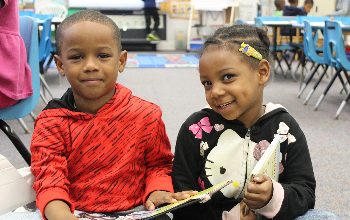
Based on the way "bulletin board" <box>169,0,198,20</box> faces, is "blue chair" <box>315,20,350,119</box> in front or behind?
in front

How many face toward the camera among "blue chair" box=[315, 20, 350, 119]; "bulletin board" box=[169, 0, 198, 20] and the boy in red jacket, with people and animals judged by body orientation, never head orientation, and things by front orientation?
2

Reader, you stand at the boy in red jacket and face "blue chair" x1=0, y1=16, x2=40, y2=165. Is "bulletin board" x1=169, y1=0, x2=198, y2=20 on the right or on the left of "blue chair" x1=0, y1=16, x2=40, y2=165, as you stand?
right

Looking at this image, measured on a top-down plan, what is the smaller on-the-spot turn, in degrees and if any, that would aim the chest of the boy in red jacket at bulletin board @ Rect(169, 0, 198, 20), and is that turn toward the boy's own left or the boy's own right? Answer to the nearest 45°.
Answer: approximately 180°

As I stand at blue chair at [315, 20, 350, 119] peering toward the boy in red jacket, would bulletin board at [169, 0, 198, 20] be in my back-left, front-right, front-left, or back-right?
back-right

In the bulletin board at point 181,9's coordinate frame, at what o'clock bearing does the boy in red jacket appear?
The boy in red jacket is roughly at 12 o'clock from the bulletin board.

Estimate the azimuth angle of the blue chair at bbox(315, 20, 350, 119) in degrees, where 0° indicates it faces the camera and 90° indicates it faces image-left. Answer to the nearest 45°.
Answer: approximately 225°

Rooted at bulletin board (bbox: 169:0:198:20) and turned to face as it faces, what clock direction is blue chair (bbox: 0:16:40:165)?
The blue chair is roughly at 12 o'clock from the bulletin board.

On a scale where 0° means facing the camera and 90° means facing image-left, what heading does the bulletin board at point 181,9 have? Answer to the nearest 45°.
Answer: approximately 0°
